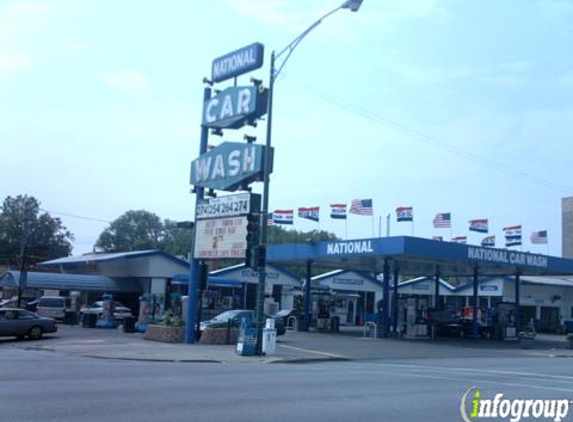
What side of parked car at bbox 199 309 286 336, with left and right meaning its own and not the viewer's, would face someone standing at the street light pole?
left

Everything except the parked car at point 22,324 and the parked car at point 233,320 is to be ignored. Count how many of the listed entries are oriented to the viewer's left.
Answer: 2

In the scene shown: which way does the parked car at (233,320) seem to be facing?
to the viewer's left

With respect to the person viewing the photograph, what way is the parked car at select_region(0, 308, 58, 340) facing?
facing to the left of the viewer

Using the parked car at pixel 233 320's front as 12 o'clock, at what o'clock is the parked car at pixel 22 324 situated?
the parked car at pixel 22 324 is roughly at 12 o'clock from the parked car at pixel 233 320.

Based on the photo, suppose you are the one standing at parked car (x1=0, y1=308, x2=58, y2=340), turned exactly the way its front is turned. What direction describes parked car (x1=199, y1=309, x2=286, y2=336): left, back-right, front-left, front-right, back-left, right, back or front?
back

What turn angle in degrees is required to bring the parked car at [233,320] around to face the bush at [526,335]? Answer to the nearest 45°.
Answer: approximately 135° to its right

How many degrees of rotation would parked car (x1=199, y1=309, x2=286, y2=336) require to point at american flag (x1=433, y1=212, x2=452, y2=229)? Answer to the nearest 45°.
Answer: approximately 135° to its right

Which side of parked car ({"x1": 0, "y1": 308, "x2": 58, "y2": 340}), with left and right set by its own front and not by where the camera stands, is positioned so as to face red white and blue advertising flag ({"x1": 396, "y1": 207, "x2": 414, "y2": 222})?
back

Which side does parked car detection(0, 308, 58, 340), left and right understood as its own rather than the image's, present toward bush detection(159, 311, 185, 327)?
back
